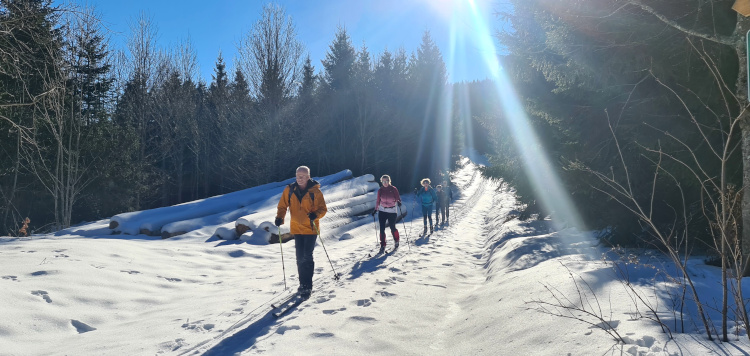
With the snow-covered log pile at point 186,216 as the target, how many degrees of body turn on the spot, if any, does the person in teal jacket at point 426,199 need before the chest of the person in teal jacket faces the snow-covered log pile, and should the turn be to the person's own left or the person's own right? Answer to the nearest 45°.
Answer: approximately 90° to the person's own right

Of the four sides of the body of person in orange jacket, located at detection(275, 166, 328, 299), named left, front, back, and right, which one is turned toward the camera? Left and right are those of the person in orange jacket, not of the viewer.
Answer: front

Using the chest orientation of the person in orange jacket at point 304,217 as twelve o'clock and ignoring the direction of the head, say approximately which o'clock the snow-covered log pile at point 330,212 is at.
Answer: The snow-covered log pile is roughly at 6 o'clock from the person in orange jacket.

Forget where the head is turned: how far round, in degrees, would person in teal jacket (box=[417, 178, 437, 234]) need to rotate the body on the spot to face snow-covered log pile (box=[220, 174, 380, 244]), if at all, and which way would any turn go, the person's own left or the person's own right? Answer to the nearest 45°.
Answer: approximately 135° to the person's own right

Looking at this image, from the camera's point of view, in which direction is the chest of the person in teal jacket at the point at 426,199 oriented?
toward the camera
